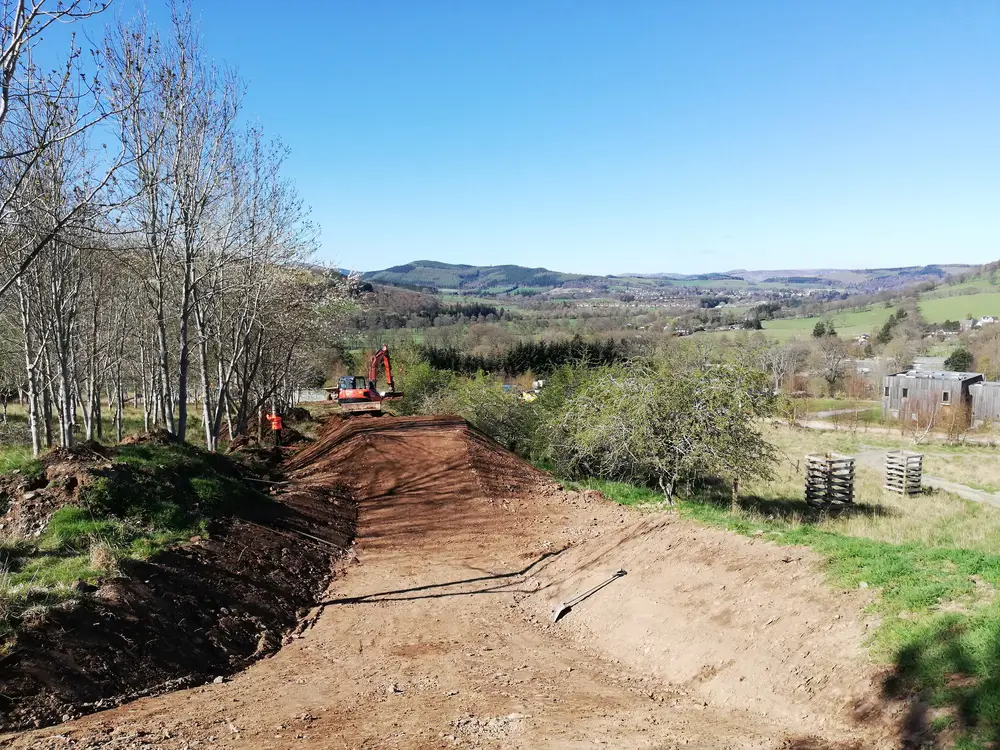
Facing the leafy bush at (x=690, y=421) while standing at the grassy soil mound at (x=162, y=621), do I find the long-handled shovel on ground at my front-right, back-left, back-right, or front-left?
front-right

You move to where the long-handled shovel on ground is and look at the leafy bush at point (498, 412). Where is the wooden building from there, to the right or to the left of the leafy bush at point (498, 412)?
right

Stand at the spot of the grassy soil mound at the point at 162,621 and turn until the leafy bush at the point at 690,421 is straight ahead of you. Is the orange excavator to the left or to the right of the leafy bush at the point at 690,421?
left

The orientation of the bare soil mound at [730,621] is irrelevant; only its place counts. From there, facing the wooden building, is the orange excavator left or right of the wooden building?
left

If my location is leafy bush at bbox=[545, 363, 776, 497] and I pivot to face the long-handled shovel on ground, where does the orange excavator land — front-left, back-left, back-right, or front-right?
back-right

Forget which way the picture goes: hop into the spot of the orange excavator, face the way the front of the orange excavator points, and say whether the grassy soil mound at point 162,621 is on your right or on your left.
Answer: on your right

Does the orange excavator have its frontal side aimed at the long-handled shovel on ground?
no
